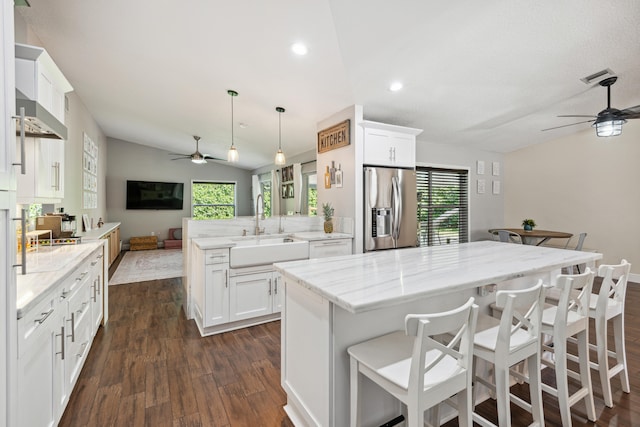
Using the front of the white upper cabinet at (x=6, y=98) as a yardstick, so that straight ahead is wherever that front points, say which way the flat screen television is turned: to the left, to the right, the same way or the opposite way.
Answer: to the right

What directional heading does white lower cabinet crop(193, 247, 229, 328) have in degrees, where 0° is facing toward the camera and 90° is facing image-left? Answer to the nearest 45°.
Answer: approximately 0°

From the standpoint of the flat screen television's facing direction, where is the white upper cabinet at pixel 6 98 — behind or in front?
in front

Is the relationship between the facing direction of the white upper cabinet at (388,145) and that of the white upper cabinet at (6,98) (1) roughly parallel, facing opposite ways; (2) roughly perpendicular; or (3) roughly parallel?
roughly perpendicular

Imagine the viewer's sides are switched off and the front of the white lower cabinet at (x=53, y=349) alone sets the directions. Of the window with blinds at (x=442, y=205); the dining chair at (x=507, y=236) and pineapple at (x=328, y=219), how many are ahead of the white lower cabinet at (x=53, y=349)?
3

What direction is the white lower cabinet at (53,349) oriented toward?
to the viewer's right

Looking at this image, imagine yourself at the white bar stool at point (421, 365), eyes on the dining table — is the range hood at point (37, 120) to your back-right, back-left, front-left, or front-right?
back-left

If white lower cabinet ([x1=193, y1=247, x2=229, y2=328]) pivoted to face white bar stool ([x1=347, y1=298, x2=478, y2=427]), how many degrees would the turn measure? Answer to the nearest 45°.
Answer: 0° — it already faces it

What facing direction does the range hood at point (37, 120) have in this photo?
to the viewer's right

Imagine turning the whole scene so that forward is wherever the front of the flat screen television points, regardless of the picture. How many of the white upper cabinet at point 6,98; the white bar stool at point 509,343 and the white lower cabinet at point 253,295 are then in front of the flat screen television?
3

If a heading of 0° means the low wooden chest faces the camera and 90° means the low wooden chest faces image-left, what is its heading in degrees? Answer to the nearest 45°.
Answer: approximately 0°

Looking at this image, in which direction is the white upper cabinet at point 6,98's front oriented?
to the viewer's right

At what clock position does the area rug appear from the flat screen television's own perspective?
The area rug is roughly at 12 o'clock from the flat screen television.

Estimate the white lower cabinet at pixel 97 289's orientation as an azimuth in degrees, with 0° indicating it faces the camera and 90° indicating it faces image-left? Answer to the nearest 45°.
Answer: approximately 270°
